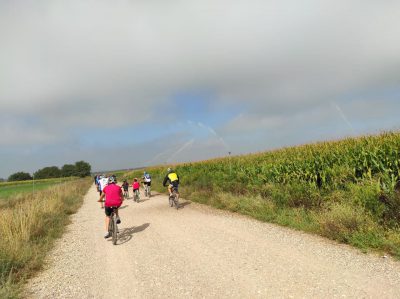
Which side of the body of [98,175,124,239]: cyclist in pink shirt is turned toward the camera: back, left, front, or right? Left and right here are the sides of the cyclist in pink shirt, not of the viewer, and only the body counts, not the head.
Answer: back
